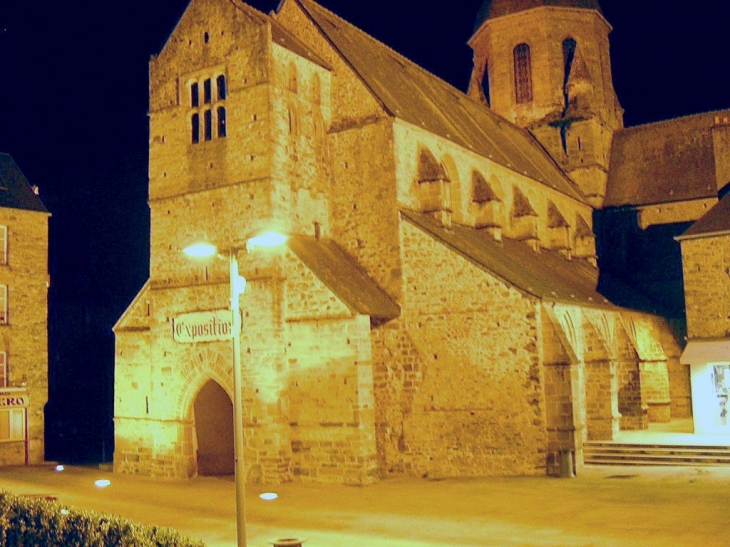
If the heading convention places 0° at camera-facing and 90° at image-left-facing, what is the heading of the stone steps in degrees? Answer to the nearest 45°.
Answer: approximately 0°

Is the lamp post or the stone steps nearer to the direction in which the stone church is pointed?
the lamp post

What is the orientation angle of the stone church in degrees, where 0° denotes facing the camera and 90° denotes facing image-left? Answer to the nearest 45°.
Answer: approximately 45°

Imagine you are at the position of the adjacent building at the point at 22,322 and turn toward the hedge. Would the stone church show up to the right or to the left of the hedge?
left

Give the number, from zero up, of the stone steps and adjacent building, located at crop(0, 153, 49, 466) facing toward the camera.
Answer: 2

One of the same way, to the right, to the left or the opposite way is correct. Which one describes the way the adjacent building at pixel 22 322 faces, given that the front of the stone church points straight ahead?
to the left

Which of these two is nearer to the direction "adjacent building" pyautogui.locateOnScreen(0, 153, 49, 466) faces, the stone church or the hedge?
the hedge

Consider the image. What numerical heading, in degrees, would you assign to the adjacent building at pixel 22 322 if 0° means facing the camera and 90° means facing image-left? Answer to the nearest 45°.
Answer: approximately 0°

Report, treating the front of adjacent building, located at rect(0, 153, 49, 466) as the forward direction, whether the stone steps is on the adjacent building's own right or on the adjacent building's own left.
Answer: on the adjacent building's own left

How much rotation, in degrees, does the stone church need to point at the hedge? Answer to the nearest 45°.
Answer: approximately 45° to its left

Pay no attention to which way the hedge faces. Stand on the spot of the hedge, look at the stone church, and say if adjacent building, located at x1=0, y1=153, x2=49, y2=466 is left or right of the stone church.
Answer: left

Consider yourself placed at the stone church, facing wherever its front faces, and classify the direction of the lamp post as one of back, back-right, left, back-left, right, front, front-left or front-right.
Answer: front-left

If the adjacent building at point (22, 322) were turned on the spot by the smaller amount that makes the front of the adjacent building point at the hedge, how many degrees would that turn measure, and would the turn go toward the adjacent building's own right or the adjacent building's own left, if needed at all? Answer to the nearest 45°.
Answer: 0° — it already faces it

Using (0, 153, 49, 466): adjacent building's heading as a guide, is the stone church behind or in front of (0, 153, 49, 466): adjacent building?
in front
